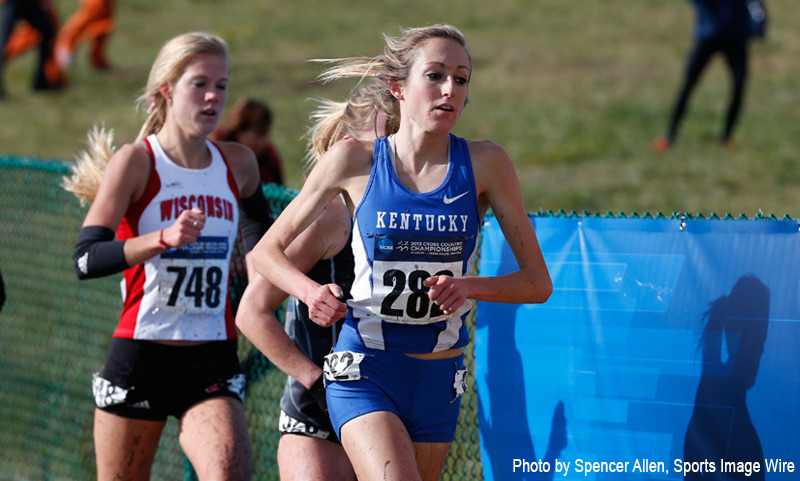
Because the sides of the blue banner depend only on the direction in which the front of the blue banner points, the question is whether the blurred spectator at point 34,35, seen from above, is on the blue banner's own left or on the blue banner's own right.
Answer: on the blue banner's own right

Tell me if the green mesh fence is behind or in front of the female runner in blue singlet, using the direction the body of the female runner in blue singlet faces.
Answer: behind

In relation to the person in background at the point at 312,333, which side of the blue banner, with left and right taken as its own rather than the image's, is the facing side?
right

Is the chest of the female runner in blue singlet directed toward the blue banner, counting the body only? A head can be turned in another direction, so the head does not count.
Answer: no

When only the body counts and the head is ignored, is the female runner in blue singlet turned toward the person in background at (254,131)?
no

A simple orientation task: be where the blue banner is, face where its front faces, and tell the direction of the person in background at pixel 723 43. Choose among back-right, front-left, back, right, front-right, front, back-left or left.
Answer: back

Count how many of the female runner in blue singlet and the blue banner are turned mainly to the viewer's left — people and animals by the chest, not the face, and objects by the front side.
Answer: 0

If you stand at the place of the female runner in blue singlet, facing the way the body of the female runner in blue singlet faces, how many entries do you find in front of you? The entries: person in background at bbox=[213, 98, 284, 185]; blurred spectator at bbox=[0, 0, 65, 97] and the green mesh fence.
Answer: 0

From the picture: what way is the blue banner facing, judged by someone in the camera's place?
facing the viewer

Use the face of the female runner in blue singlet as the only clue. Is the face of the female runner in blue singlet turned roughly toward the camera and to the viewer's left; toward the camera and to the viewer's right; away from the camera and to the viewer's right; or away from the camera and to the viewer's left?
toward the camera and to the viewer's right

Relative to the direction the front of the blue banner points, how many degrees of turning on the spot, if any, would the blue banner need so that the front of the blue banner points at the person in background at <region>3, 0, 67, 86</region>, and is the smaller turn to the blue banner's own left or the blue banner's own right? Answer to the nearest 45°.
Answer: approximately 135° to the blue banner's own right

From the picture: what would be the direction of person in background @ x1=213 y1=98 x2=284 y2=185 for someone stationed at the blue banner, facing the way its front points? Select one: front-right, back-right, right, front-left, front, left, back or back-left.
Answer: back-right
